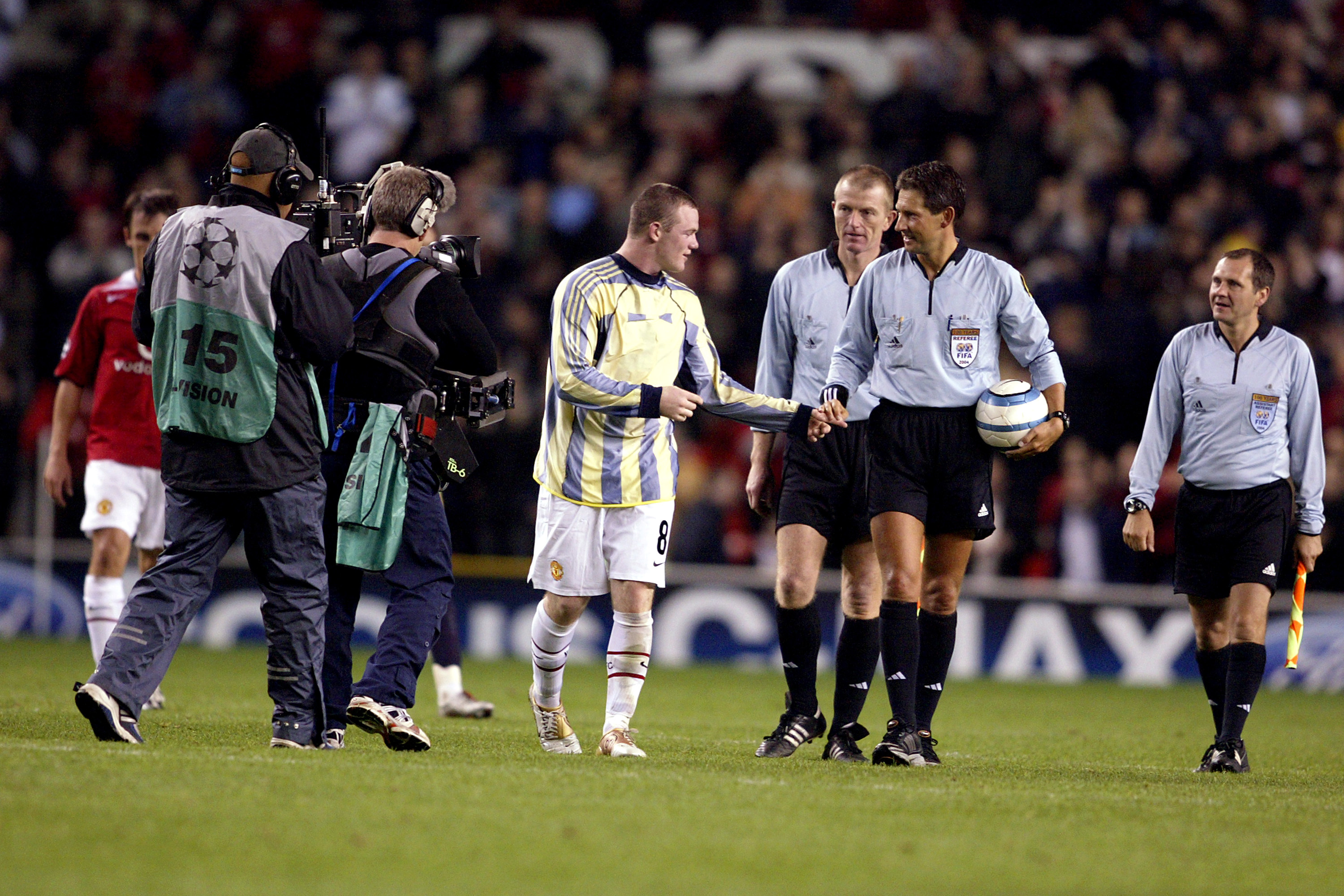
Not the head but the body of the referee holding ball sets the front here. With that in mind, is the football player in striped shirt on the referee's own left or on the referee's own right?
on the referee's own right

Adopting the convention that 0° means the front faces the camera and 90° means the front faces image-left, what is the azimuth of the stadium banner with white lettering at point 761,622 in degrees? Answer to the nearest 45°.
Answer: approximately 0°

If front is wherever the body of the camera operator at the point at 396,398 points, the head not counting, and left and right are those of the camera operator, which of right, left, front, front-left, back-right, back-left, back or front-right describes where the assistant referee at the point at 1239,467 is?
front-right

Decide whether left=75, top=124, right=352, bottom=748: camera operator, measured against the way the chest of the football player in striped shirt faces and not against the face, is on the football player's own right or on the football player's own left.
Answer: on the football player's own right

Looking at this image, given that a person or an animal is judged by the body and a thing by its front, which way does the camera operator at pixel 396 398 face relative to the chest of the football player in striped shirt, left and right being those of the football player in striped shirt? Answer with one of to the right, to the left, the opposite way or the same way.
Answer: to the left

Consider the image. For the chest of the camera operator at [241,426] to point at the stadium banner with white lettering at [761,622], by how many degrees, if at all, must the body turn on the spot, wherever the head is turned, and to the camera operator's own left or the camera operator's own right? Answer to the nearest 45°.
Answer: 0° — they already face it

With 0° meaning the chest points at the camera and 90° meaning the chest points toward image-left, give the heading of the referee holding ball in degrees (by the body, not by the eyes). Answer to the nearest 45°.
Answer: approximately 0°

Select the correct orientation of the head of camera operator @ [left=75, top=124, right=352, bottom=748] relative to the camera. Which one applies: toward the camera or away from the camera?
away from the camera

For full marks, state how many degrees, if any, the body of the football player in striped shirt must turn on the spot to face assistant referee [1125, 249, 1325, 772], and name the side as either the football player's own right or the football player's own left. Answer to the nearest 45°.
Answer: approximately 45° to the football player's own left

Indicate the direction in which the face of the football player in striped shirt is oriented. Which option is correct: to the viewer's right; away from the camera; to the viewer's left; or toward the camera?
to the viewer's right
